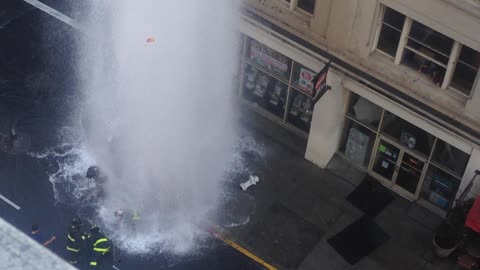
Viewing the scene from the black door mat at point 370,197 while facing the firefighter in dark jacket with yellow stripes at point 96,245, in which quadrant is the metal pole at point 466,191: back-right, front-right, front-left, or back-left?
back-left

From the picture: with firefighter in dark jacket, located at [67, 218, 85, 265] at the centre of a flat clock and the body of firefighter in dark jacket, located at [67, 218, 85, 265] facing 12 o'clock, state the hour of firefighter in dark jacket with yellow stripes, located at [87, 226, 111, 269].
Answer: firefighter in dark jacket with yellow stripes, located at [87, 226, 111, 269] is roughly at 2 o'clock from firefighter in dark jacket, located at [67, 218, 85, 265].

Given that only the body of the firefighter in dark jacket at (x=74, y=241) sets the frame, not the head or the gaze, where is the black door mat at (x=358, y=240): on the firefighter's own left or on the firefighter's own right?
on the firefighter's own right

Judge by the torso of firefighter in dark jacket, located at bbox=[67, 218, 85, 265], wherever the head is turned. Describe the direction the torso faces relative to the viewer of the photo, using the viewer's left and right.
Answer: facing away from the viewer and to the right of the viewer
